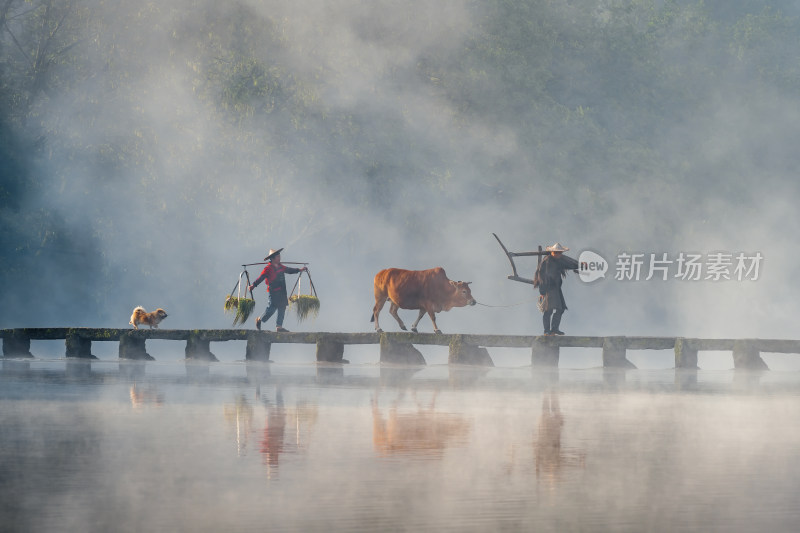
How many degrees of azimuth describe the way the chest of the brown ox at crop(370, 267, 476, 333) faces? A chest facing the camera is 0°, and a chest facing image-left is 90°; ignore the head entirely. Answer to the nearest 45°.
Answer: approximately 270°

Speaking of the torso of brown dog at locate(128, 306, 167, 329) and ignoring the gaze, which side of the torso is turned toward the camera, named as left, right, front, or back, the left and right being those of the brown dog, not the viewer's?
right

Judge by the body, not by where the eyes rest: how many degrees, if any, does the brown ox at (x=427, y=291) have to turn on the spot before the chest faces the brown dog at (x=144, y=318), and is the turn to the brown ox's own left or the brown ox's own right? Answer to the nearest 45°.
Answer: approximately 180°

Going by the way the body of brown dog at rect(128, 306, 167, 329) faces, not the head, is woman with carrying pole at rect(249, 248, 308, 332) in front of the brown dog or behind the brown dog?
in front

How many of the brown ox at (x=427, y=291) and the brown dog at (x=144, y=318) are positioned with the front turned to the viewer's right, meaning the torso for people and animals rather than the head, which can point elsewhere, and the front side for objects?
2

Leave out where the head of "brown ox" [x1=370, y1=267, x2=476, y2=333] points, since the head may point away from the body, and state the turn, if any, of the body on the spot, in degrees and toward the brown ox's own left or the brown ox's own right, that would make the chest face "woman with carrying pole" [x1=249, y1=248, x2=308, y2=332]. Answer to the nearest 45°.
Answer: approximately 180°
